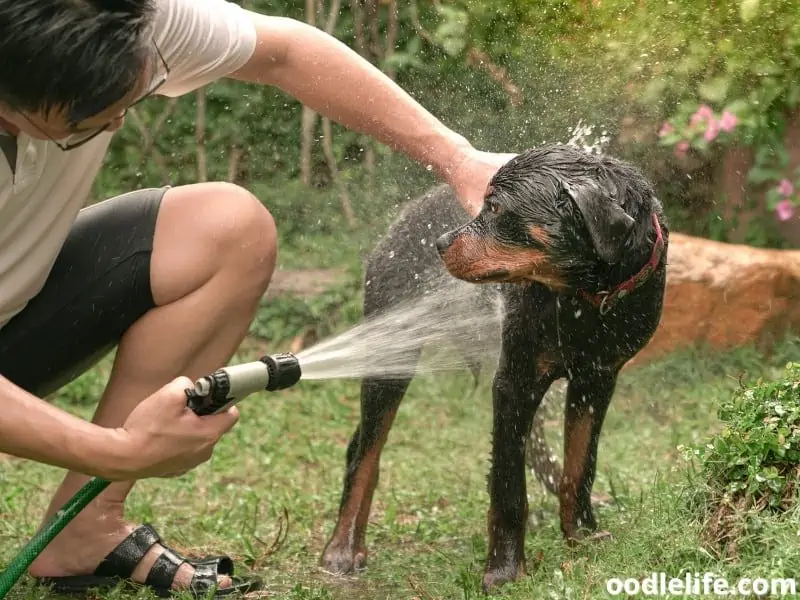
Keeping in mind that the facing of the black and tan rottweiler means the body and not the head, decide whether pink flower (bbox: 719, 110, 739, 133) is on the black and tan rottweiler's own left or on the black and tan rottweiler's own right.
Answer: on the black and tan rottweiler's own left

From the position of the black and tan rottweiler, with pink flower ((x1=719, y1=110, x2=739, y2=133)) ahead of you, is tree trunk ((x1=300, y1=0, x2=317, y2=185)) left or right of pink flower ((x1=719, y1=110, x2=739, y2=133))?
left

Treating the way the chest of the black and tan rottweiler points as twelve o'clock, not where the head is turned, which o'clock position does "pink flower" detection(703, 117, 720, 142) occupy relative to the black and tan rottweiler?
The pink flower is roughly at 8 o'clock from the black and tan rottweiler.

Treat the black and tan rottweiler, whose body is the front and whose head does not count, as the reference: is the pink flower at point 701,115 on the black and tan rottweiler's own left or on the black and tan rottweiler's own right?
on the black and tan rottweiler's own left

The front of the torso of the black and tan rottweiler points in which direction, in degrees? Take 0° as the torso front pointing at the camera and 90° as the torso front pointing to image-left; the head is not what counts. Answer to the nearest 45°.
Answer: approximately 315°

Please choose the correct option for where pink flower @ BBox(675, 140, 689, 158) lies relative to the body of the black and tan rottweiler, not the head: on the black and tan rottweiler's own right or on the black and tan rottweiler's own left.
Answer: on the black and tan rottweiler's own left

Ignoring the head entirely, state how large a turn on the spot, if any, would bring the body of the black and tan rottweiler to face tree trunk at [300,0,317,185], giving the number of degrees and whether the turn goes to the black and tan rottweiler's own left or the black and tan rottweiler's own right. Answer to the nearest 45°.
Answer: approximately 135° to the black and tan rottweiler's own left

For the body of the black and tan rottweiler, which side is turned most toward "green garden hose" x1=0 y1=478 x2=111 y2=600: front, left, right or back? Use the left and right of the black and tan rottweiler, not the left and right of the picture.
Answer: right

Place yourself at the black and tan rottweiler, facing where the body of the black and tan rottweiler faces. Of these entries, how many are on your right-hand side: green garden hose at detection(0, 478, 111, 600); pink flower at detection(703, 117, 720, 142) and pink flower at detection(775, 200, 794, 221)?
1

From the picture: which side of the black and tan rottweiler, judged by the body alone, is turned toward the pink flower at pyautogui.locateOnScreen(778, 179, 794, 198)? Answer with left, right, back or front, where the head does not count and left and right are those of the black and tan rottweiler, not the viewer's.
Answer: left

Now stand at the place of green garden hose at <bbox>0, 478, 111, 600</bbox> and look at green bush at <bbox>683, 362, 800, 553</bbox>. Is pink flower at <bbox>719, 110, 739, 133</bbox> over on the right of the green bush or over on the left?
left
